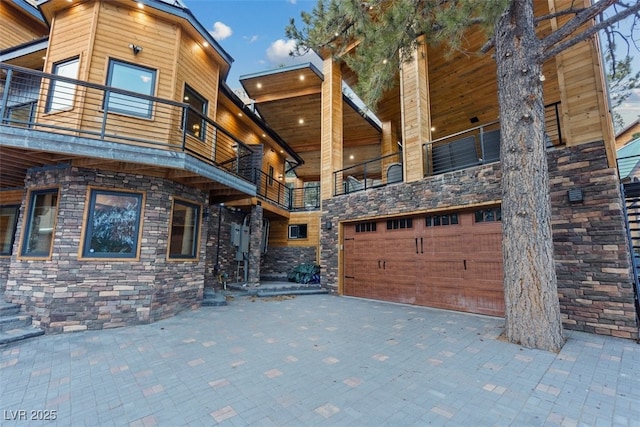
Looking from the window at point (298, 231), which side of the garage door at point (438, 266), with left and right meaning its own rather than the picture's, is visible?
right

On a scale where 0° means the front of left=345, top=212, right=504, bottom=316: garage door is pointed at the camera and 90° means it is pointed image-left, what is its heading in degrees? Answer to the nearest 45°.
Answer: approximately 45°

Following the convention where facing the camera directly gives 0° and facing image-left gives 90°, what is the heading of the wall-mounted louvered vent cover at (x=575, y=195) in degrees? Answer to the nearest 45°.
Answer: approximately 45°

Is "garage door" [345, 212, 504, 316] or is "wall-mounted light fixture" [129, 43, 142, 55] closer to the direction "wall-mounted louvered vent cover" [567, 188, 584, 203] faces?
the wall-mounted light fixture

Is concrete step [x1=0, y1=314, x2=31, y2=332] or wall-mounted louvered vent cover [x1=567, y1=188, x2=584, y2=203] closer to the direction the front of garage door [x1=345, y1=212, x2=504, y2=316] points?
the concrete step

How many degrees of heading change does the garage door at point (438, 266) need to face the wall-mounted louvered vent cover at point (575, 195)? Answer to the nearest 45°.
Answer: approximately 90° to its left

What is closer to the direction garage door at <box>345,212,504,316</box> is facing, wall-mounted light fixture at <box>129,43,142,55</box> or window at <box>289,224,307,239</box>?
the wall-mounted light fixture
